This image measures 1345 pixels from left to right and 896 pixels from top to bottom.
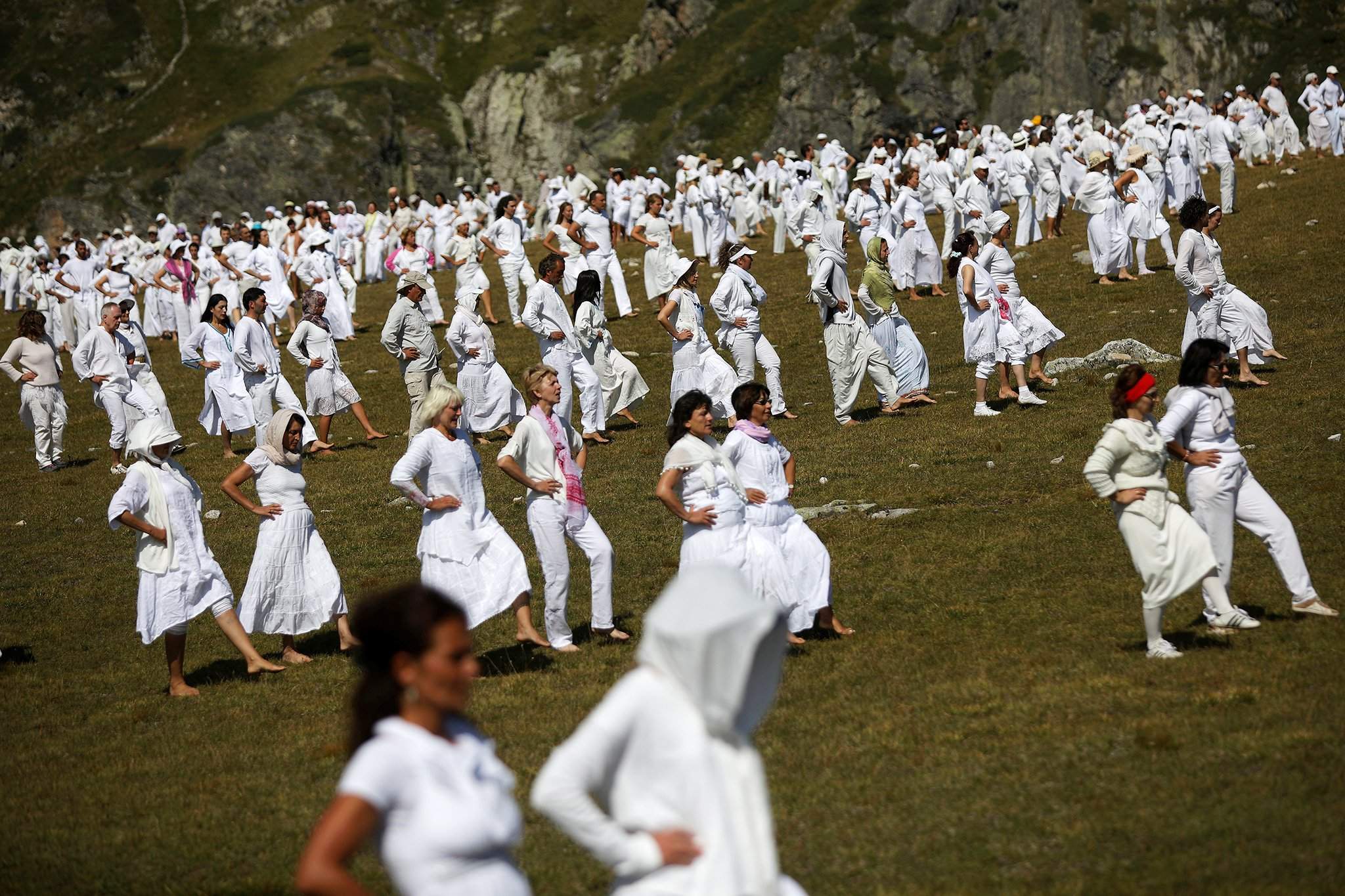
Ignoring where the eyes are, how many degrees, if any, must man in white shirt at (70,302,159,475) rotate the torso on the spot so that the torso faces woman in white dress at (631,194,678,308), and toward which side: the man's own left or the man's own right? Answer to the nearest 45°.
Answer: approximately 90° to the man's own left

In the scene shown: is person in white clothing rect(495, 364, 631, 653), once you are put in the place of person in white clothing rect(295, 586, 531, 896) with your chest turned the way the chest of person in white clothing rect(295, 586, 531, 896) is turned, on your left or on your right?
on your left

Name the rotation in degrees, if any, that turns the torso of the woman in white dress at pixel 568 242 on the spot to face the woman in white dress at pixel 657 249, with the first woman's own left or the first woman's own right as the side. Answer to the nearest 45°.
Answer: approximately 90° to the first woman's own left

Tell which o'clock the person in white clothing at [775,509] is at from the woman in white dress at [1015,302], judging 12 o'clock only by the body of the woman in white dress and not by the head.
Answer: The person in white clothing is roughly at 2 o'clock from the woman in white dress.

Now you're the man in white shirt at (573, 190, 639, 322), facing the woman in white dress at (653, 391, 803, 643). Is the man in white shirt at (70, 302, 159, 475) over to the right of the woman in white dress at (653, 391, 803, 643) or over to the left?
right

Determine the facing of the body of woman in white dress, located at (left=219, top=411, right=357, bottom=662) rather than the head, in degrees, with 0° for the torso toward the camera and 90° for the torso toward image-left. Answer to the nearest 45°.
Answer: approximately 315°

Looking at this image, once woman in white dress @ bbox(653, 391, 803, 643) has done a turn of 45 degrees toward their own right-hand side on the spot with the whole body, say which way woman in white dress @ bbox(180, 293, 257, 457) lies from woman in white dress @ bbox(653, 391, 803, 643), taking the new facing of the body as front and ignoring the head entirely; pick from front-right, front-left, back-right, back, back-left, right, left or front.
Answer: back-right

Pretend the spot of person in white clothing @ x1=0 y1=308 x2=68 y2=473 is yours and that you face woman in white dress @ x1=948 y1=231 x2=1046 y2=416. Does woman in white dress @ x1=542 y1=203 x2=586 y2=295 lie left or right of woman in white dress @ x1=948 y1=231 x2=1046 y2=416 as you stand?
left

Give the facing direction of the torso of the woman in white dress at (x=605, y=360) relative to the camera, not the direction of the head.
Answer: to the viewer's right

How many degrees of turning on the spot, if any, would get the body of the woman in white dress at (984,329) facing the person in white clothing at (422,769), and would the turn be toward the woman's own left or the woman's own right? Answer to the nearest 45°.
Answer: approximately 90° to the woman's own right

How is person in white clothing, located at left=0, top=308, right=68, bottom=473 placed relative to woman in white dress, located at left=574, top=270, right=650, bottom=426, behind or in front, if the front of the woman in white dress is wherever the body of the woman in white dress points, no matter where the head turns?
behind
